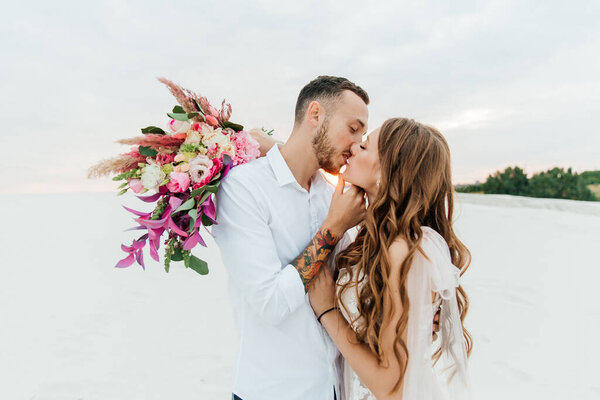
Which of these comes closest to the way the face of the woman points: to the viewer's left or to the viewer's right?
to the viewer's left

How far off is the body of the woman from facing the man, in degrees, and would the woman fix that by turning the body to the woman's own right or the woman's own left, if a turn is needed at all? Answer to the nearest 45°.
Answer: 0° — they already face them

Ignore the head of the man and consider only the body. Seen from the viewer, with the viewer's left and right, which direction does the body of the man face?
facing the viewer and to the right of the viewer

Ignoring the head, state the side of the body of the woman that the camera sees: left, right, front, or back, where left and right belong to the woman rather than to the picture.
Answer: left

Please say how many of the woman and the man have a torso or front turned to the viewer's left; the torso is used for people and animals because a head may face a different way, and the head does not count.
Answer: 1

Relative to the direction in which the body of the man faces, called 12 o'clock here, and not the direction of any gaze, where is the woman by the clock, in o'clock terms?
The woman is roughly at 11 o'clock from the man.
